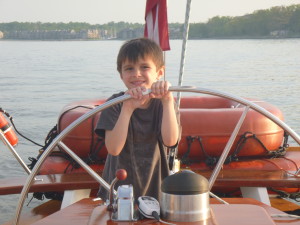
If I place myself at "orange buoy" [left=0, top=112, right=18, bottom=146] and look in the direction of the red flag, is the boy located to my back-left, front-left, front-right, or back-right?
front-right

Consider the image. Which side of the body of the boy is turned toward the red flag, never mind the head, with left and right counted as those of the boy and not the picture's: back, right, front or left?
back

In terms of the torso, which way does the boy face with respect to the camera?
toward the camera

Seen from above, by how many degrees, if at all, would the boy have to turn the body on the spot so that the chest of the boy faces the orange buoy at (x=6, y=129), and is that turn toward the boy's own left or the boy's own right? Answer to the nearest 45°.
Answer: approximately 135° to the boy's own right

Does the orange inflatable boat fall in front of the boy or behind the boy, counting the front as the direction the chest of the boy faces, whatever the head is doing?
behind
